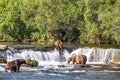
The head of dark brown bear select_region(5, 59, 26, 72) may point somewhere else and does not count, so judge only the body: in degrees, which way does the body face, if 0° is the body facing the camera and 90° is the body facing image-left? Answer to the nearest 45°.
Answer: approximately 270°

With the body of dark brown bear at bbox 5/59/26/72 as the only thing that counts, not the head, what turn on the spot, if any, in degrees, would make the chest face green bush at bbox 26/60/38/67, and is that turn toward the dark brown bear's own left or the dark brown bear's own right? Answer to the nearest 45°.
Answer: approximately 45° to the dark brown bear's own left
